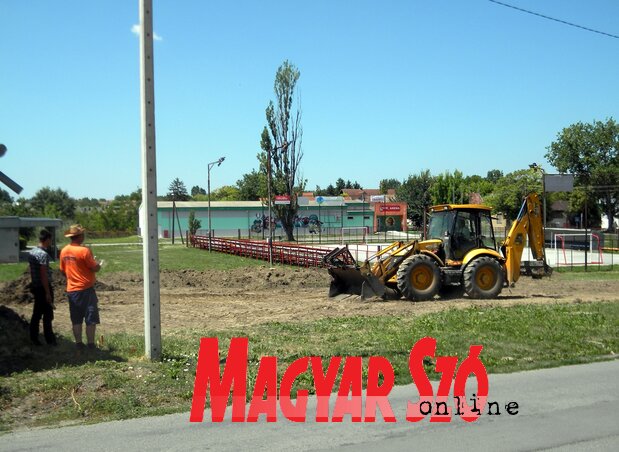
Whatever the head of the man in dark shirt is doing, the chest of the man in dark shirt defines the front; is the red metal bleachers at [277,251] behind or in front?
in front

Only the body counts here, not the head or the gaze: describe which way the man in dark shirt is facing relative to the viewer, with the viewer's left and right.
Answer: facing away from the viewer and to the right of the viewer

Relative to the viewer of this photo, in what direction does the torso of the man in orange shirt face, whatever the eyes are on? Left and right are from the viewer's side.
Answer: facing away from the viewer and to the right of the viewer

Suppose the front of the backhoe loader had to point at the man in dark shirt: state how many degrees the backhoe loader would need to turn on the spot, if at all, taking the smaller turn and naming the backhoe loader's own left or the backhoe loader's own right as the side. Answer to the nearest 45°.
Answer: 0° — it already faces them

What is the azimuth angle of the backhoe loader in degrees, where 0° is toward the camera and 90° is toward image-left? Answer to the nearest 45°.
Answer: approximately 45°
